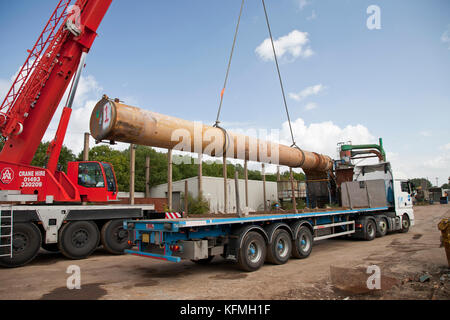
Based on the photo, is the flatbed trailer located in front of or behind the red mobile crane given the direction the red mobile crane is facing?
in front

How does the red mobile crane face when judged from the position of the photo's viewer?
facing to the right of the viewer

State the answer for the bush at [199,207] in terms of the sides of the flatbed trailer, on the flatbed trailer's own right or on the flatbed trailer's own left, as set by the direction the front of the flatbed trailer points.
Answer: on the flatbed trailer's own left

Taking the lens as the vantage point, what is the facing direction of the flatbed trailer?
facing away from the viewer and to the right of the viewer

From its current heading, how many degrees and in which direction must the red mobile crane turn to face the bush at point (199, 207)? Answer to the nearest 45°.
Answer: approximately 45° to its left

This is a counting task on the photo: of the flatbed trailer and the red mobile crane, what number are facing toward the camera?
0
